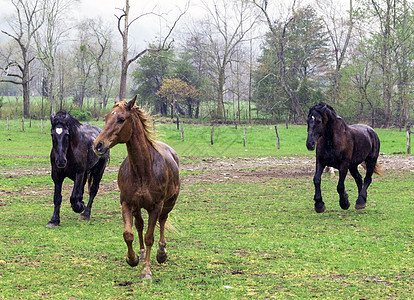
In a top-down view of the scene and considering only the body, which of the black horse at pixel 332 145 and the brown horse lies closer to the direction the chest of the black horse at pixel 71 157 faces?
the brown horse

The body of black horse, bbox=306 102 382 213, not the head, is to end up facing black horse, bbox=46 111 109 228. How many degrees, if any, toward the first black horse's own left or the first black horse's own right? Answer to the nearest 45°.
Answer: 0° — it already faces it

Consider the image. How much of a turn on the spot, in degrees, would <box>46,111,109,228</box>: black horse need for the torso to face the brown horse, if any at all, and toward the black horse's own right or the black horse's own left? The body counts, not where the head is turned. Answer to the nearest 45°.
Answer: approximately 45° to the black horse's own left

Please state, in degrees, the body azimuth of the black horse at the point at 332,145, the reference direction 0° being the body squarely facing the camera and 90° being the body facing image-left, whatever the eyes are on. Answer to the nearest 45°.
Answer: approximately 45°

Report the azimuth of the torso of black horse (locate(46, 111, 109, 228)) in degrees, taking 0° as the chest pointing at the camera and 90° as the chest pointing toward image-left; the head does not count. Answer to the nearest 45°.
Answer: approximately 45°
